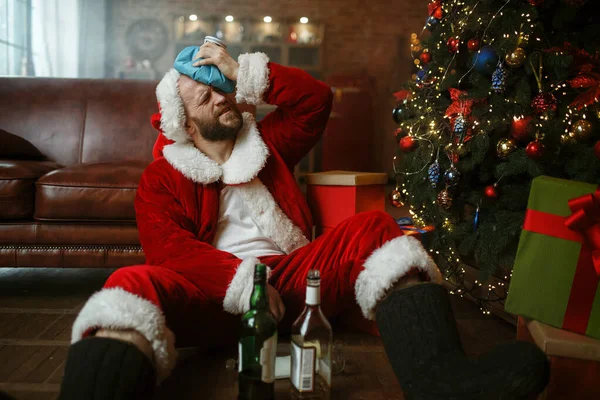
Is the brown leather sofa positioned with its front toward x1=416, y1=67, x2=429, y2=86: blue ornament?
no

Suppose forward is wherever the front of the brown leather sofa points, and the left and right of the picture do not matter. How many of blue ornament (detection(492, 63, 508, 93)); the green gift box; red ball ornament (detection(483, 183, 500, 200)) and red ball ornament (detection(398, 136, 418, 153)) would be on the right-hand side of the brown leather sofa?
0

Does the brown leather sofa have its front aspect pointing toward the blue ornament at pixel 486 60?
no

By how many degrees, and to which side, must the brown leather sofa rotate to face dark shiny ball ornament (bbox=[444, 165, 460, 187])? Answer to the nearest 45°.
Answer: approximately 45° to its left

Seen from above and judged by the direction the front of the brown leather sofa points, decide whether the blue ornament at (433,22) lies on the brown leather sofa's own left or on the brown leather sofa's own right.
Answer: on the brown leather sofa's own left

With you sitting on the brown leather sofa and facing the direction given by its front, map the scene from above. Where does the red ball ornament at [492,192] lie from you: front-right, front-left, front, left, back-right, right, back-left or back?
front-left

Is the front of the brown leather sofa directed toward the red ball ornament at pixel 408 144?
no

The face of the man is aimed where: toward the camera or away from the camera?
toward the camera

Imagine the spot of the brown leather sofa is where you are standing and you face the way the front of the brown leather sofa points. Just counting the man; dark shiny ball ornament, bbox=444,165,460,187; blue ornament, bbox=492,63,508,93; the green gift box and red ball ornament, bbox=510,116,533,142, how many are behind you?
0

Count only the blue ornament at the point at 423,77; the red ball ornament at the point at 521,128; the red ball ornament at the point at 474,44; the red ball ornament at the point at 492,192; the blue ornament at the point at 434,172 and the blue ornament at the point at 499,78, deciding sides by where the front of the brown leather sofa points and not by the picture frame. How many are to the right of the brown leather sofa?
0

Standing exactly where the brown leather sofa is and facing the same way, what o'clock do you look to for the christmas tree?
The christmas tree is roughly at 10 o'clock from the brown leather sofa.

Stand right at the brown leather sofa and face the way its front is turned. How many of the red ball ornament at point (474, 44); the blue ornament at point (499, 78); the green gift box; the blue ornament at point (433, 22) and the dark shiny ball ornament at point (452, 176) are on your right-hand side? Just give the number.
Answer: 0

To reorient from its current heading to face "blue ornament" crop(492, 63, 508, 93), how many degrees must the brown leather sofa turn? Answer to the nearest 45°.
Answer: approximately 45° to its left

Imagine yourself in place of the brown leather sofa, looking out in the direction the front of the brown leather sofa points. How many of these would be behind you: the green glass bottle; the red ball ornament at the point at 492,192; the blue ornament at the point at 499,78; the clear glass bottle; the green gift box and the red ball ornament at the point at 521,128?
0

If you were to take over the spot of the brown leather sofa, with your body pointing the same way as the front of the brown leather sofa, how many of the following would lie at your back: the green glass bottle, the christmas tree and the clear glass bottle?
0

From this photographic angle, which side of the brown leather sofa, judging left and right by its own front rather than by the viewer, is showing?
front

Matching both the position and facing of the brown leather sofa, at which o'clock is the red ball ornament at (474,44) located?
The red ball ornament is roughly at 10 o'clock from the brown leather sofa.

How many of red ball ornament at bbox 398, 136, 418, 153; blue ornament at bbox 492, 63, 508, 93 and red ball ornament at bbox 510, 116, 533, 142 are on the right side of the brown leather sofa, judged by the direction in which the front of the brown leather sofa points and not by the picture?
0
